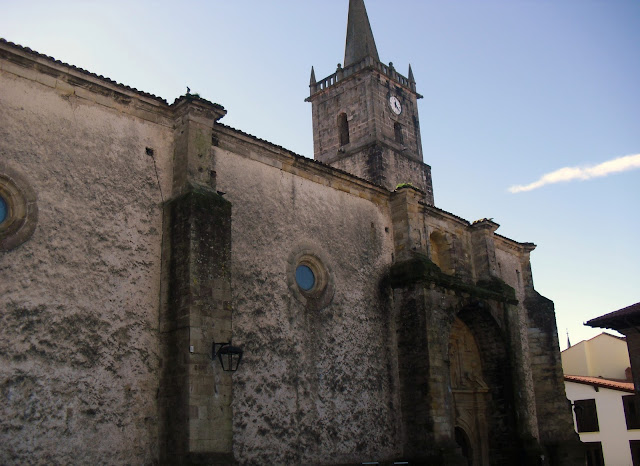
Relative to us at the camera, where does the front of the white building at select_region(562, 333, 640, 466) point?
facing the viewer

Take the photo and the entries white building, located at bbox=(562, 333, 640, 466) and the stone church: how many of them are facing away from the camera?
0

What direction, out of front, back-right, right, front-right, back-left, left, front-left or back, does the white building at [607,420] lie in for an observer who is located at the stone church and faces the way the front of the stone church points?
left
